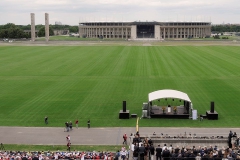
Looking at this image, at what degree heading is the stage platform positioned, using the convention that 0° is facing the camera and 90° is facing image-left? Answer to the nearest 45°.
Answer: approximately 0°
